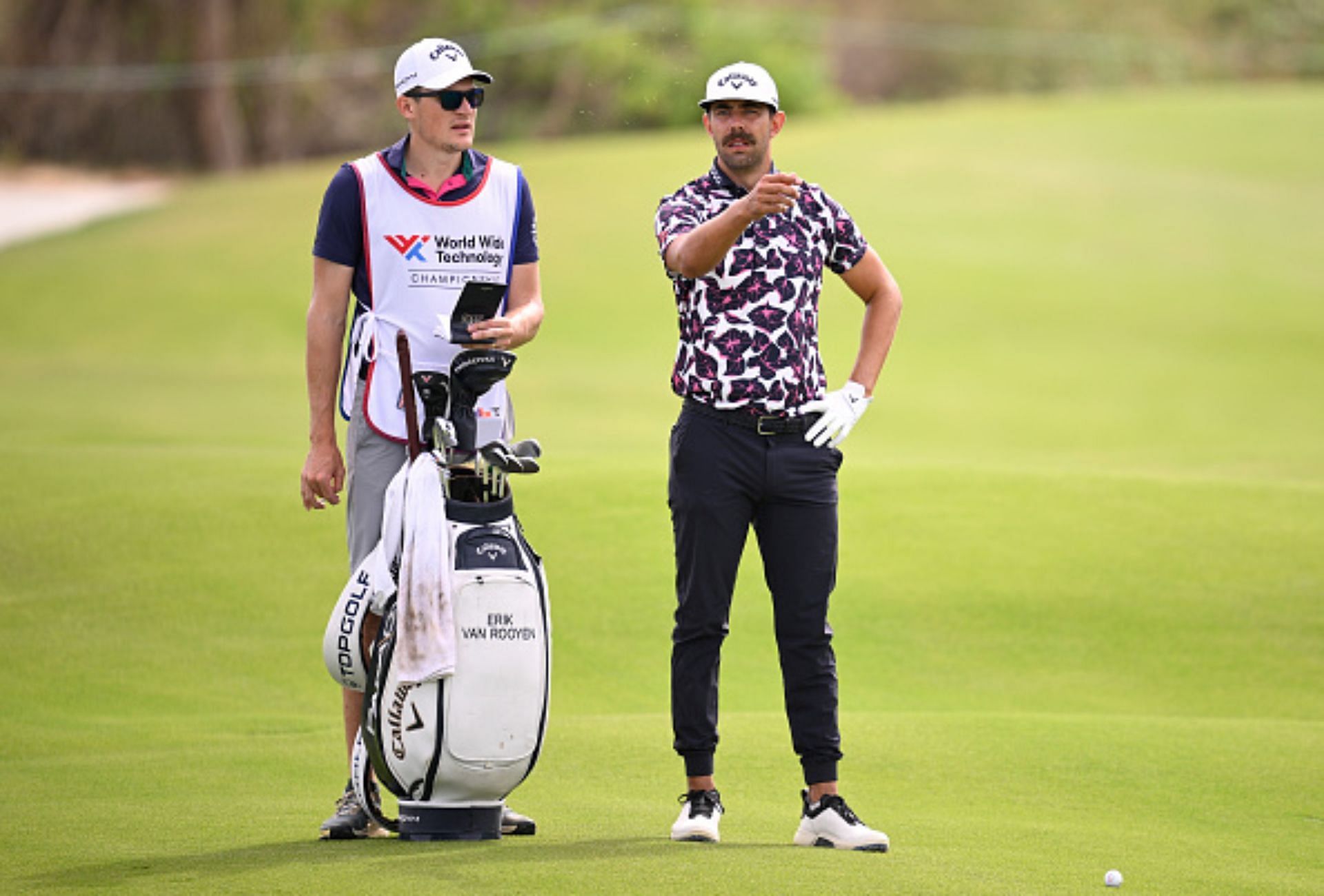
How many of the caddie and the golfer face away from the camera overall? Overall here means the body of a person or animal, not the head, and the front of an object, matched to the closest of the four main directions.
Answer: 0

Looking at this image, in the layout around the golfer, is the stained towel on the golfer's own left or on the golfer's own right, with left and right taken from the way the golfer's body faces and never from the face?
on the golfer's own right

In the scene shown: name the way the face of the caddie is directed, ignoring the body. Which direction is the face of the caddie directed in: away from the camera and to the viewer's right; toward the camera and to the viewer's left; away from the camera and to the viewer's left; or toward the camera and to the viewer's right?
toward the camera and to the viewer's right

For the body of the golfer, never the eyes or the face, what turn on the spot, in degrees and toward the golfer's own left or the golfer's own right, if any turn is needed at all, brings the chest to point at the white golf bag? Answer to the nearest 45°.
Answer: approximately 45° to the golfer's own right

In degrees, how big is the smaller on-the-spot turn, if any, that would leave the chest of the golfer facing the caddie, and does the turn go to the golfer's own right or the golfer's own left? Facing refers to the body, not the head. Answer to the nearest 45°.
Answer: approximately 90° to the golfer's own right
